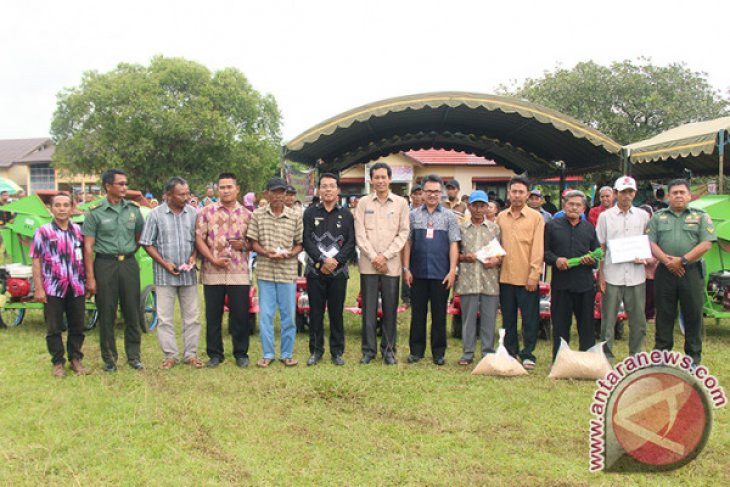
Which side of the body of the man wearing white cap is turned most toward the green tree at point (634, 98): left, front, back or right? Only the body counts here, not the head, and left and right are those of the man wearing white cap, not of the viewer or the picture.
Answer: back

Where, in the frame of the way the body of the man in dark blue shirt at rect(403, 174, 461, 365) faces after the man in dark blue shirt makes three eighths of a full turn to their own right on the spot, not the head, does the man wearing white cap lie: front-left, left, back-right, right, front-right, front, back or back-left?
back-right

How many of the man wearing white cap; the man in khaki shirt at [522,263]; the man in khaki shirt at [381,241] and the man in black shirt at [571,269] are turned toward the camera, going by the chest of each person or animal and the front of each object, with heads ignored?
4

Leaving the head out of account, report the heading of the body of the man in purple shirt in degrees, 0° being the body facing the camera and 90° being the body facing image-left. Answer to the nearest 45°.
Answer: approximately 315°

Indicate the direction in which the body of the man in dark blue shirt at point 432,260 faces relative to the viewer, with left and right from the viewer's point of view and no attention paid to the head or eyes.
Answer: facing the viewer

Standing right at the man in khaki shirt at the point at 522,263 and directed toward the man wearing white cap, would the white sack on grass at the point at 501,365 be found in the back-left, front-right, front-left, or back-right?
back-right

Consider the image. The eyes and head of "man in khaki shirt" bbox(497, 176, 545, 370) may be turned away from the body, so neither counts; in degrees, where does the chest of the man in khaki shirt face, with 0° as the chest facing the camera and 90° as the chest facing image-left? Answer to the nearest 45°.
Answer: approximately 0°
